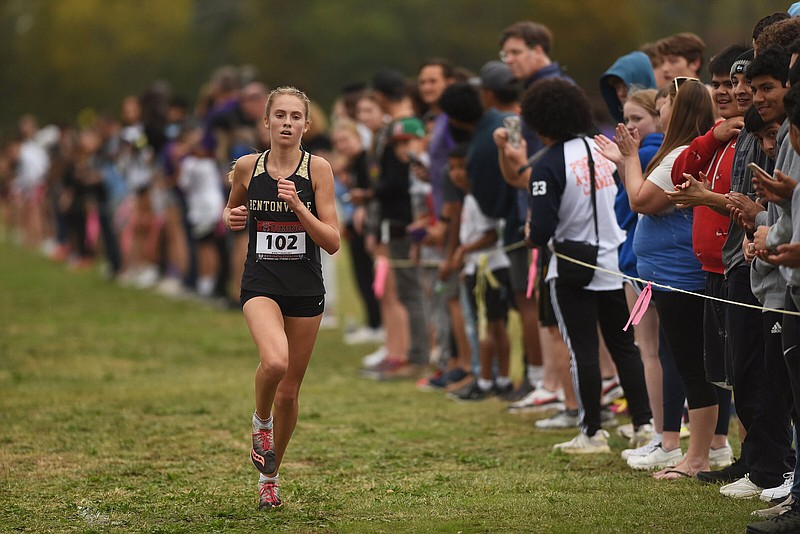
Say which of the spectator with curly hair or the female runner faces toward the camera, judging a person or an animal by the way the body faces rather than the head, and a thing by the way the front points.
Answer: the female runner

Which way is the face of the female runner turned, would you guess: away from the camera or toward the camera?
toward the camera

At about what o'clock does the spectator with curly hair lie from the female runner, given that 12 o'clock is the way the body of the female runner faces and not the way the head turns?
The spectator with curly hair is roughly at 8 o'clock from the female runner.

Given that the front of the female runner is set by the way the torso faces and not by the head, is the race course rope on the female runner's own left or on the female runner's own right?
on the female runner's own left

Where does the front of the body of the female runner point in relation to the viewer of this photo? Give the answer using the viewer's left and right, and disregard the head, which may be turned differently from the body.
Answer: facing the viewer

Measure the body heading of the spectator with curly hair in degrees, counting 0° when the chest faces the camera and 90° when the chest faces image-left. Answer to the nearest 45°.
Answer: approximately 135°

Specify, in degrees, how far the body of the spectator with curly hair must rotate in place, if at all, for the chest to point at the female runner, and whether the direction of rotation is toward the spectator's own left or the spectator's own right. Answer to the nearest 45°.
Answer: approximately 90° to the spectator's own left

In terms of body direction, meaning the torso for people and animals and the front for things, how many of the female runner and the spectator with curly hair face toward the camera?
1
